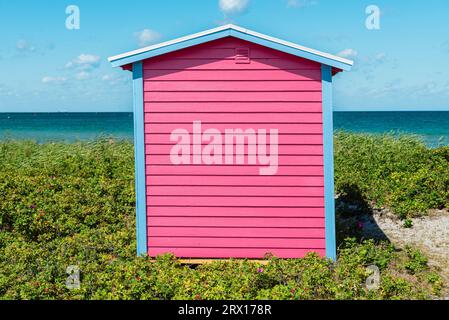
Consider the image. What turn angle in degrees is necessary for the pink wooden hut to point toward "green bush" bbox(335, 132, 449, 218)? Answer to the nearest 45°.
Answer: approximately 45° to its right

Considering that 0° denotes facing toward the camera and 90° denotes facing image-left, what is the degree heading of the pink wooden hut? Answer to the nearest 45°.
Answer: approximately 180°
